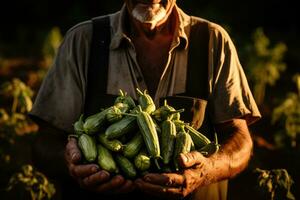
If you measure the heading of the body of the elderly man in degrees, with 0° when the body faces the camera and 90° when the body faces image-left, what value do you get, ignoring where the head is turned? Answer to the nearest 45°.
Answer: approximately 0°
